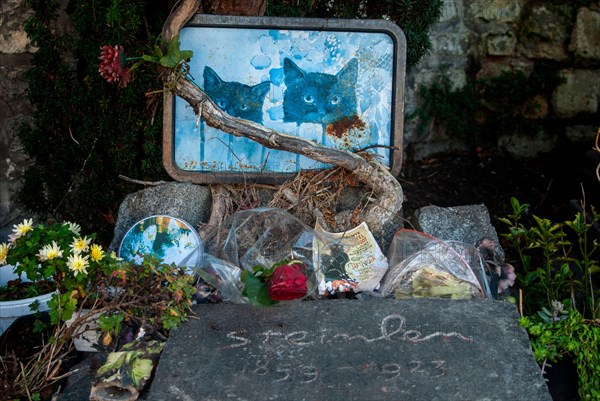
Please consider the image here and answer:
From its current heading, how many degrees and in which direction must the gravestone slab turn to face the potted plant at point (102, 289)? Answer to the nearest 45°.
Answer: approximately 90° to its right

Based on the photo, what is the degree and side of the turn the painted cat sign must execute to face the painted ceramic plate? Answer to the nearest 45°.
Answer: approximately 45° to its right

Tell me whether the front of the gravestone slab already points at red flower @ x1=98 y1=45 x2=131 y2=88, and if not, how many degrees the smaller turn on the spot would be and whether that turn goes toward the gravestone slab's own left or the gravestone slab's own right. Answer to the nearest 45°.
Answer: approximately 135° to the gravestone slab's own right

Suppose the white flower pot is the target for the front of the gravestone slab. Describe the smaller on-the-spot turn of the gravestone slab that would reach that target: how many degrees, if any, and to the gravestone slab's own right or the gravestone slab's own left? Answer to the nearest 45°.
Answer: approximately 90° to the gravestone slab's own right

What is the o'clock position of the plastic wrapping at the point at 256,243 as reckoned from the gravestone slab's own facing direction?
The plastic wrapping is roughly at 5 o'clock from the gravestone slab.

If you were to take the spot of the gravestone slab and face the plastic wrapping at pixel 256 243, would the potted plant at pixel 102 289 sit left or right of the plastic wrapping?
left

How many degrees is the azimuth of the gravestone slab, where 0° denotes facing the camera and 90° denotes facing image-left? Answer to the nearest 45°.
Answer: approximately 0°

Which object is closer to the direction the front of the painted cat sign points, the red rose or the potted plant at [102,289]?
the red rose

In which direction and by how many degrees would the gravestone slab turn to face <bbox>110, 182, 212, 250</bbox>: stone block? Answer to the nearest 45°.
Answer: approximately 135° to its right

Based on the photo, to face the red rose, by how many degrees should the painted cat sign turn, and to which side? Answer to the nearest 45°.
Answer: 0° — it already faces it

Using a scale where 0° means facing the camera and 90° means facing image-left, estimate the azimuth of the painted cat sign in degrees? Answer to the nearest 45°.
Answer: approximately 0°

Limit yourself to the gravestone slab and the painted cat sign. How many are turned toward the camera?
2
